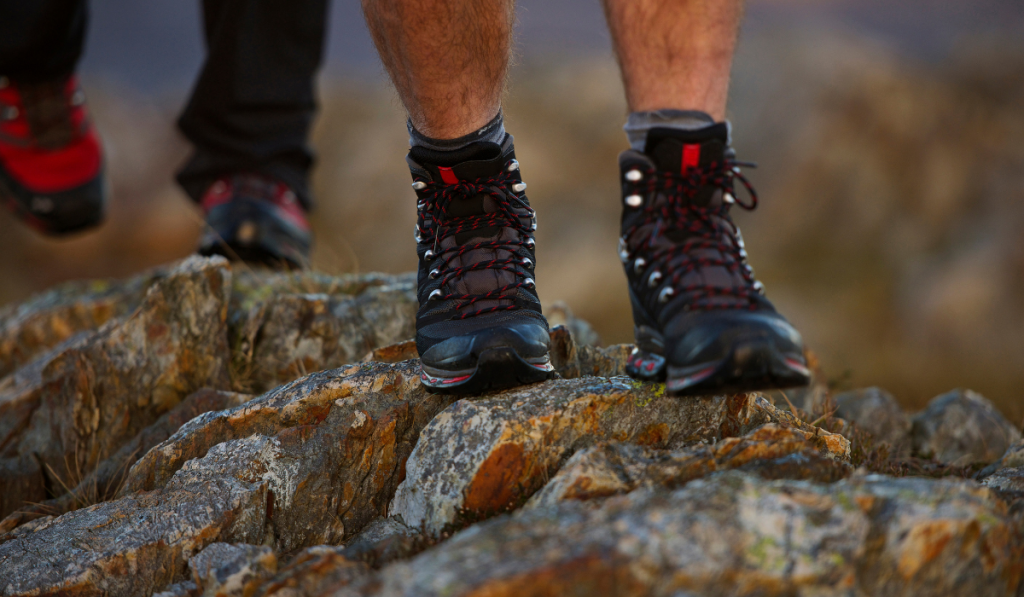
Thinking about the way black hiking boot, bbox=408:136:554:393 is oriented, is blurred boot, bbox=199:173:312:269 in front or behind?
behind

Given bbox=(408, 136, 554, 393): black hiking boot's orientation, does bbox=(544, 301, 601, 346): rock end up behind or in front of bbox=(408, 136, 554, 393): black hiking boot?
behind

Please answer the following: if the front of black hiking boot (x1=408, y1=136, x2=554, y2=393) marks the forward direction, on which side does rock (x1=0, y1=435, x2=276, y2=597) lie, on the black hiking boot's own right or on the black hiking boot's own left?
on the black hiking boot's own right

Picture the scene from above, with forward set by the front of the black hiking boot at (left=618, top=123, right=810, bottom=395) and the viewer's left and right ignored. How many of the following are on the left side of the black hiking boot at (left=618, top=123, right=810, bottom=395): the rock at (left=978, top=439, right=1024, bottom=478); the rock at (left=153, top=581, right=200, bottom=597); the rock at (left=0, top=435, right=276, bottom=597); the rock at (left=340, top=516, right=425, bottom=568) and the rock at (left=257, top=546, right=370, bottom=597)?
1

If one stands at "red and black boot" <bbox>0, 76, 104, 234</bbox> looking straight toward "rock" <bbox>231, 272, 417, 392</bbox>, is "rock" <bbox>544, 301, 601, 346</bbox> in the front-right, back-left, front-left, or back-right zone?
front-left

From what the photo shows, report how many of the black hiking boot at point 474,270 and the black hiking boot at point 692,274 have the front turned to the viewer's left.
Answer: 0

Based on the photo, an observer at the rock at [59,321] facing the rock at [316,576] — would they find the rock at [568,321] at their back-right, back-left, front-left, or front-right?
front-left

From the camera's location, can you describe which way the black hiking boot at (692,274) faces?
facing the viewer and to the right of the viewer

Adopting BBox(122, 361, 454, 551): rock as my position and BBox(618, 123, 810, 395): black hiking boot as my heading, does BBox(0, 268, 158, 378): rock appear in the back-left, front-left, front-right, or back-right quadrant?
back-left

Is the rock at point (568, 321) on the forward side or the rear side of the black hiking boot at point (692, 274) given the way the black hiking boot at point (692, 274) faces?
on the rear side

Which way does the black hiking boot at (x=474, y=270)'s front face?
toward the camera

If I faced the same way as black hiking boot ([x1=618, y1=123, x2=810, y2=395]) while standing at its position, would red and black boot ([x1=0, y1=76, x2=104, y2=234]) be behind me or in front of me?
behind

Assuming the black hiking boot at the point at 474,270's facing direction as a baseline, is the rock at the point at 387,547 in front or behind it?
in front
